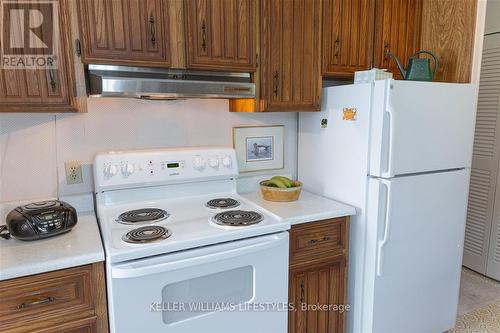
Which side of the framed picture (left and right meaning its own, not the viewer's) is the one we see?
front

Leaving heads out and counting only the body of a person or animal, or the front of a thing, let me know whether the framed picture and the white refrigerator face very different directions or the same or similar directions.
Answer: same or similar directions

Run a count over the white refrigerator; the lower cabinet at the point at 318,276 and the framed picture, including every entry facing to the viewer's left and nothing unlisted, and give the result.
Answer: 0

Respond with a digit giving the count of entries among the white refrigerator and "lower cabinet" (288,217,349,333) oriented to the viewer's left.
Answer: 0

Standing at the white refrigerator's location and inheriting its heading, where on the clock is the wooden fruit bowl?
The wooden fruit bowl is roughly at 4 o'clock from the white refrigerator.

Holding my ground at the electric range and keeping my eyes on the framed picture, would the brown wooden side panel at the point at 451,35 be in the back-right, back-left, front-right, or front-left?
front-right

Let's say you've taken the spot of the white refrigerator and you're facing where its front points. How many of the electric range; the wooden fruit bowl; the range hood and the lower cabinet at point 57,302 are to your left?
0

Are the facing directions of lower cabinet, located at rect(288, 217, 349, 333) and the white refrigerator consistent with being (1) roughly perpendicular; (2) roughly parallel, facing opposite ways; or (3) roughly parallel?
roughly parallel

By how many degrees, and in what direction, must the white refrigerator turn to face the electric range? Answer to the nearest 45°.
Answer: approximately 90° to its right

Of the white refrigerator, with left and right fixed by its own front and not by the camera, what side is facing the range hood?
right

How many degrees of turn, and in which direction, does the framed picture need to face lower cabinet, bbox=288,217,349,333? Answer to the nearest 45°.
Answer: approximately 45° to its left

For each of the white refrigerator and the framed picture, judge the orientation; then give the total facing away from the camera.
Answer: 0

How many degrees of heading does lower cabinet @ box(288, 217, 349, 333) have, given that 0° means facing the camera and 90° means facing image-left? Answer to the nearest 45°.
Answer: approximately 315°

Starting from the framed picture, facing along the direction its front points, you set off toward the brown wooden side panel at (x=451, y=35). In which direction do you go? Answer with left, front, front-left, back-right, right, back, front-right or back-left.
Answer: left
